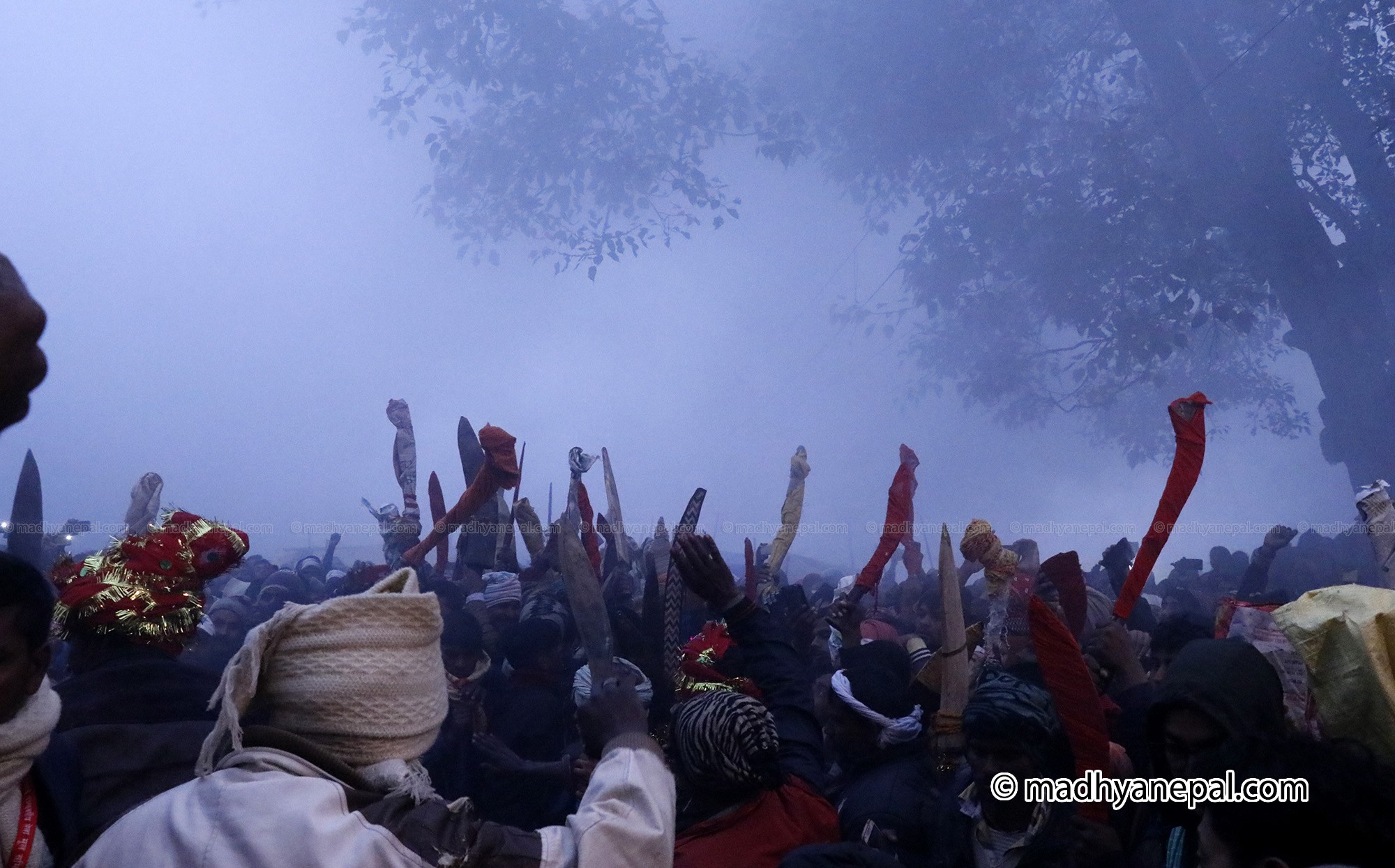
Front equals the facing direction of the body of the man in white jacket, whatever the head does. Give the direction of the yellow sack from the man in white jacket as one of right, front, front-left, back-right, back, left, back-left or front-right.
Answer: front-right

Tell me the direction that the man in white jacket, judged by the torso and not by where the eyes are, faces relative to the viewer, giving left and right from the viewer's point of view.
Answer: facing away from the viewer and to the right of the viewer
